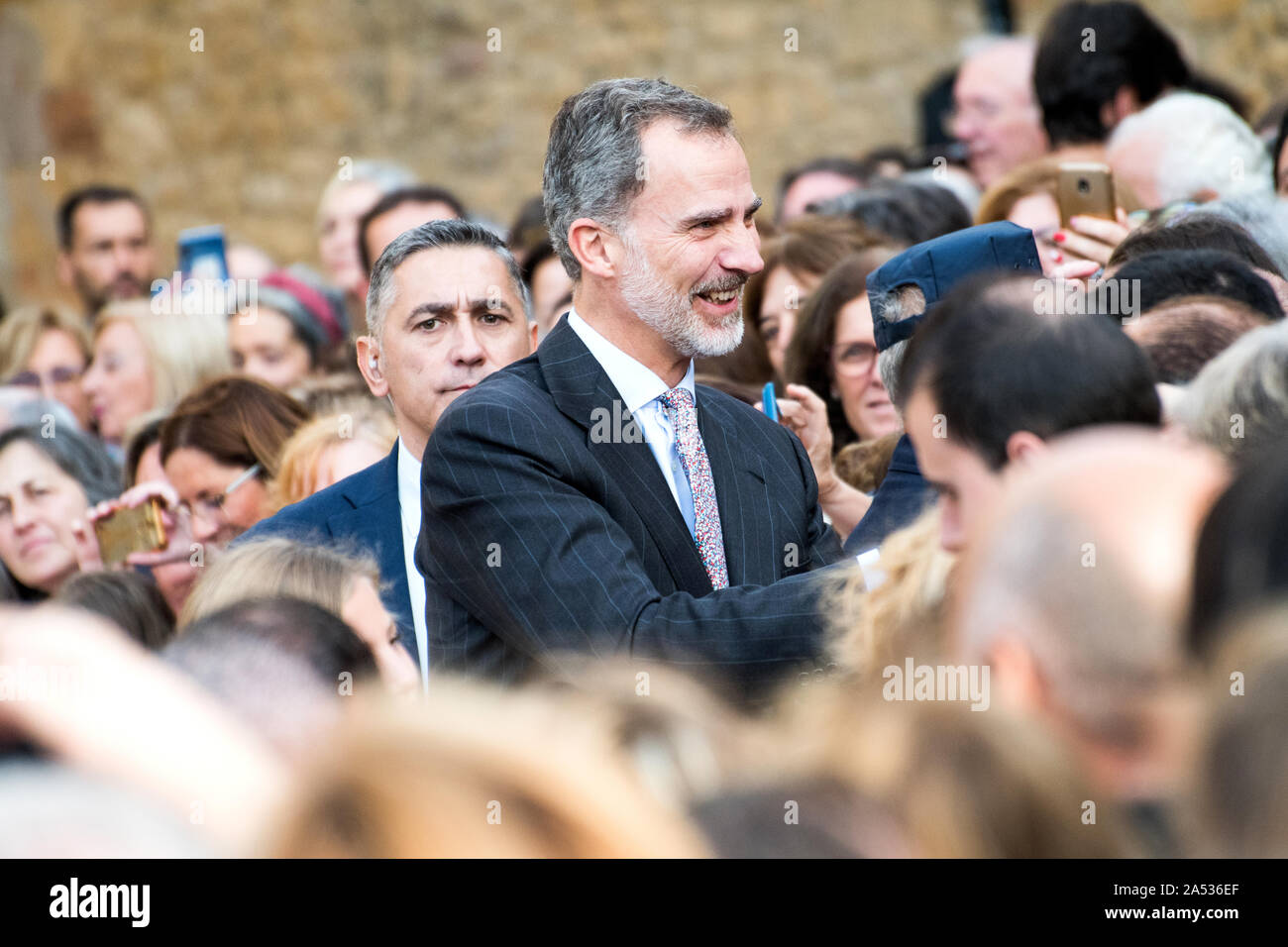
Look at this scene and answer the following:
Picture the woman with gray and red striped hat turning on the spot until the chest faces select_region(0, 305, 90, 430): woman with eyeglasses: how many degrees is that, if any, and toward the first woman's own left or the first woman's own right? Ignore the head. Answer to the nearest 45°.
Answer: approximately 90° to the first woman's own right

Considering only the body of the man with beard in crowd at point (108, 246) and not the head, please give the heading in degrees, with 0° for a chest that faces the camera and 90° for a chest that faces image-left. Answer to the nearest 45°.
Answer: approximately 315°

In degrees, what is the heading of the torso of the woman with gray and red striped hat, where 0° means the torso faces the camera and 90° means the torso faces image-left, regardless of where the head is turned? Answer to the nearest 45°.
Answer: approximately 45°

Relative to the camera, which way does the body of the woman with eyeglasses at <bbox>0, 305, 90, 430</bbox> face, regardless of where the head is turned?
toward the camera

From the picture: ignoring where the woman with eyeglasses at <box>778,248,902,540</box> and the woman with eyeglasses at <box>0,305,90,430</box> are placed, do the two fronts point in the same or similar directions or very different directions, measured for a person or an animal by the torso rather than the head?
same or similar directions

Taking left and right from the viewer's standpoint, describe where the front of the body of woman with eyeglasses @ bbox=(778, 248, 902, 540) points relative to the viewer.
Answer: facing the viewer and to the right of the viewer

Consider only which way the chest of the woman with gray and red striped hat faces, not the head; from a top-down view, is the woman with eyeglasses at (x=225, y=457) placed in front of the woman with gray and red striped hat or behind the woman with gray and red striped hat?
in front

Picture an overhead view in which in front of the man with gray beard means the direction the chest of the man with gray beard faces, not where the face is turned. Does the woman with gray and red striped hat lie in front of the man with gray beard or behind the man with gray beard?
behind

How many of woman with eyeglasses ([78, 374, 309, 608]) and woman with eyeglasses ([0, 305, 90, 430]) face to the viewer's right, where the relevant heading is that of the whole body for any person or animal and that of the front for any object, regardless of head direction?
0
